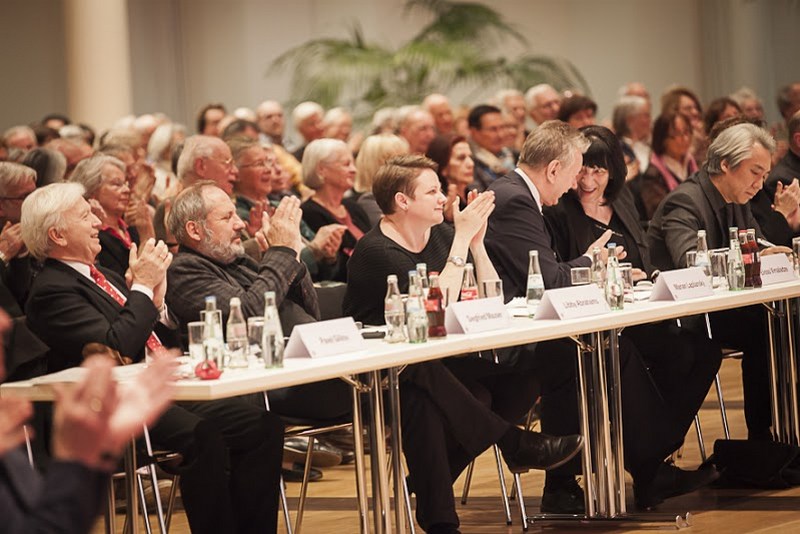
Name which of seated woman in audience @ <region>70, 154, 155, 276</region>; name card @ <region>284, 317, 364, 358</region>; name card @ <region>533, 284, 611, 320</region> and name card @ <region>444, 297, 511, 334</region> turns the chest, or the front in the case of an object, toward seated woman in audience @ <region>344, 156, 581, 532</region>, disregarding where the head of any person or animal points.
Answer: seated woman in audience @ <region>70, 154, 155, 276</region>

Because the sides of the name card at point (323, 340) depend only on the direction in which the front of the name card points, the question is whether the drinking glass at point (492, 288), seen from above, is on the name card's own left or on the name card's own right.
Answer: on the name card's own left

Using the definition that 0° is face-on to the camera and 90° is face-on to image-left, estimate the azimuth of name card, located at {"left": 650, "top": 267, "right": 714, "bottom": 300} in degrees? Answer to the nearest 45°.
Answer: approximately 315°

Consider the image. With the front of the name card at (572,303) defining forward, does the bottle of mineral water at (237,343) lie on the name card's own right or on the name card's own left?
on the name card's own right

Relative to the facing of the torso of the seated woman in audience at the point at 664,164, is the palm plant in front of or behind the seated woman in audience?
behind

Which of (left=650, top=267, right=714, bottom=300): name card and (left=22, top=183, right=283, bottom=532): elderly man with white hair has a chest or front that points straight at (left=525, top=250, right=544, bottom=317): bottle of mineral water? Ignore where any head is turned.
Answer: the elderly man with white hair

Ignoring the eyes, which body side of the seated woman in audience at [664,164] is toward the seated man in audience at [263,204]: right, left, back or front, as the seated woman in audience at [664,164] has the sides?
right

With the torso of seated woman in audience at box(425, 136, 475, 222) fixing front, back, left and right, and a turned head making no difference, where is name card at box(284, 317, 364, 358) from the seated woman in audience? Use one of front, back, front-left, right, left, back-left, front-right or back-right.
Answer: front-right

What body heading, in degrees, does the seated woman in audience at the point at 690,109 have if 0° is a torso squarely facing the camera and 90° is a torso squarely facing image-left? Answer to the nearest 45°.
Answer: approximately 315°

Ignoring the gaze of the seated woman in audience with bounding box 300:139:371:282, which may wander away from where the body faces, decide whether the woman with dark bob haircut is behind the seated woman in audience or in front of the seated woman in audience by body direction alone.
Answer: in front
